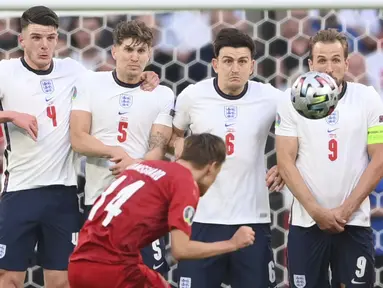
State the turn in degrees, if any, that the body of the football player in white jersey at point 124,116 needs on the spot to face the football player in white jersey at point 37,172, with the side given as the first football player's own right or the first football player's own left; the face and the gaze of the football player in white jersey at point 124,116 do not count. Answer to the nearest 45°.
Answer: approximately 90° to the first football player's own right

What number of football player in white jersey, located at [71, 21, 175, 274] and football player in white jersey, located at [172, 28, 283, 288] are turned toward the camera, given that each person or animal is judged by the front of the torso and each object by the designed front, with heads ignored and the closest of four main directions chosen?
2

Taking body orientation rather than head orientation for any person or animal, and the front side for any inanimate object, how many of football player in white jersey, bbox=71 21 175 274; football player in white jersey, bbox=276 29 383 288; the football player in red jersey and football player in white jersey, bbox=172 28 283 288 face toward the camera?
3

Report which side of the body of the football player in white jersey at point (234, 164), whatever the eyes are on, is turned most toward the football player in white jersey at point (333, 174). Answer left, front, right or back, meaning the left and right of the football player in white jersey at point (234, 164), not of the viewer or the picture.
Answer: left

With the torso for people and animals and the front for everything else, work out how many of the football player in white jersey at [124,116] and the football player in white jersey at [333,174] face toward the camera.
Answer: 2

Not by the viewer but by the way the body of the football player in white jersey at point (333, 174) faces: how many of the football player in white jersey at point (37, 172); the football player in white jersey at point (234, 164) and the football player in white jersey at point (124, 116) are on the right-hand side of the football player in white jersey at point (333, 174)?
3

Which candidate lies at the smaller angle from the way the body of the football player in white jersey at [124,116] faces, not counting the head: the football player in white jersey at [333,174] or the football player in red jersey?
the football player in red jersey

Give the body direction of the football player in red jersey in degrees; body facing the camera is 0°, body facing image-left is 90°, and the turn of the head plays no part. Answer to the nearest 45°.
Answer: approximately 225°
